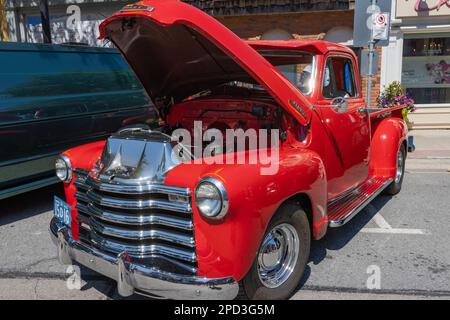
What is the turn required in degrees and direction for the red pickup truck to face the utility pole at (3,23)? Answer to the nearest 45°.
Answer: approximately 90° to its right

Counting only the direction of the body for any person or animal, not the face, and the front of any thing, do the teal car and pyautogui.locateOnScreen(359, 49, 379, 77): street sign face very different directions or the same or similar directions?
very different directions

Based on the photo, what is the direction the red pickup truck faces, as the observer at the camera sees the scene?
facing the viewer and to the left of the viewer

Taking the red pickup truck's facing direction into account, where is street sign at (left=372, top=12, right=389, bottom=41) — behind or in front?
behind
